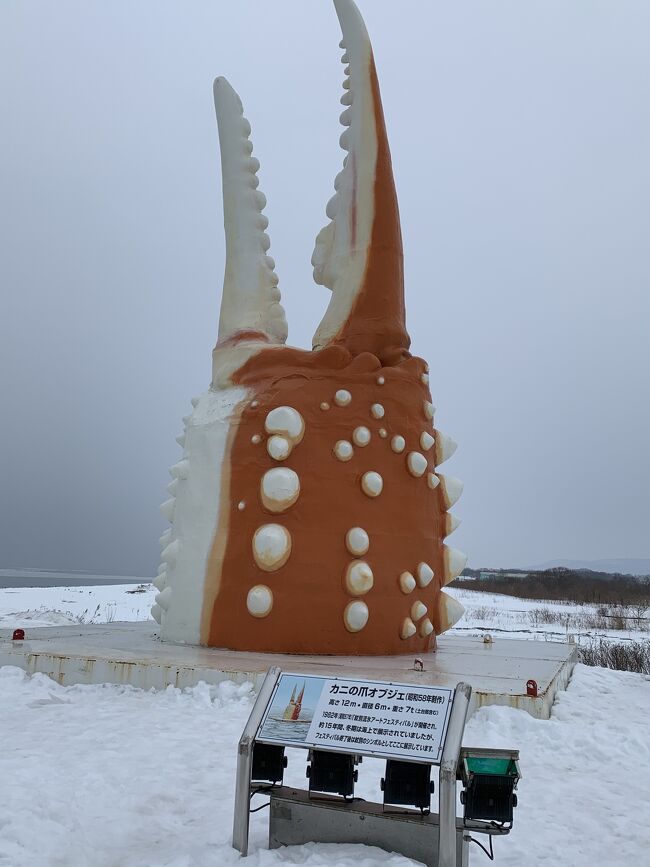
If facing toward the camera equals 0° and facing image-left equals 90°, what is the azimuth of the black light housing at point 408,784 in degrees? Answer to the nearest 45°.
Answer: approximately 180°

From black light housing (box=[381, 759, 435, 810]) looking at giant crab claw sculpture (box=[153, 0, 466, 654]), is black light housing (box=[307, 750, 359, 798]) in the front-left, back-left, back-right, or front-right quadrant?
front-left

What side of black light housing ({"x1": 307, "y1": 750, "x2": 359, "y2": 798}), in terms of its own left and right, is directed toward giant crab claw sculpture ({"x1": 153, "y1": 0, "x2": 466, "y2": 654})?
front

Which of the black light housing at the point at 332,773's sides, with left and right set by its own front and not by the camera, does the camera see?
back

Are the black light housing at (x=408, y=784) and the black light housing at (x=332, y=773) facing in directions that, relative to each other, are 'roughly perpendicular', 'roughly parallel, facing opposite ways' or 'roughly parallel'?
roughly parallel

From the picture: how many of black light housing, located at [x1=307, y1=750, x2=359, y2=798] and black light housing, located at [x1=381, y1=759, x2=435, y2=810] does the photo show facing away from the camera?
2

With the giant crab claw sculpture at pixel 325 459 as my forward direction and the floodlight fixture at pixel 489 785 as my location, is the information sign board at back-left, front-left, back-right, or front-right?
front-left
